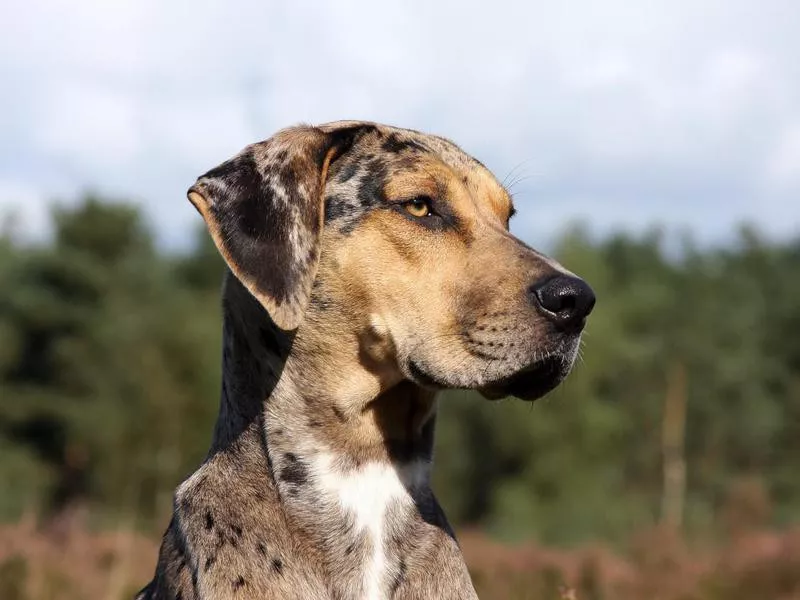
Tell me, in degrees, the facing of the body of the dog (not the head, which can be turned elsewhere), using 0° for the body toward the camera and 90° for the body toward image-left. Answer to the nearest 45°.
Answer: approximately 315°
